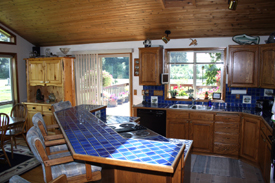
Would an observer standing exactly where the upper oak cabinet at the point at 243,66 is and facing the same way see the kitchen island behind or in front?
in front

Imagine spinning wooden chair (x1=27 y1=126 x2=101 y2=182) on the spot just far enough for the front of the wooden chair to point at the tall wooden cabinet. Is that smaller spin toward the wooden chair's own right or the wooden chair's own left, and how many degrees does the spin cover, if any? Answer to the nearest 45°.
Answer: approximately 90° to the wooden chair's own left

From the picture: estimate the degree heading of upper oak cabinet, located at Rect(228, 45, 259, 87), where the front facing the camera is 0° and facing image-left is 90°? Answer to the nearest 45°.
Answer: approximately 0°

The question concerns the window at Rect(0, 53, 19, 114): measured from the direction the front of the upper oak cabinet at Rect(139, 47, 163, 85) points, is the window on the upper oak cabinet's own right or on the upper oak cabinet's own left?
on the upper oak cabinet's own right

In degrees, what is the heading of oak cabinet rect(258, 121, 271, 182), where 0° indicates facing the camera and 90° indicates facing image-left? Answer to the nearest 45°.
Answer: approximately 90°

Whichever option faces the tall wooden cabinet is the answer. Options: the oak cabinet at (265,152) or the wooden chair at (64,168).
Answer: the oak cabinet

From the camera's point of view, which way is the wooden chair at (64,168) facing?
to the viewer's right

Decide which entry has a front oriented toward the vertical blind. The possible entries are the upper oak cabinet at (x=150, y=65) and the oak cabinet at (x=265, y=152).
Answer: the oak cabinet

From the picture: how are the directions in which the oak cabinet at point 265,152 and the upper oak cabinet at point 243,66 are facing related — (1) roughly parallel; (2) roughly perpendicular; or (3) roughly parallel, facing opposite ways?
roughly perpendicular

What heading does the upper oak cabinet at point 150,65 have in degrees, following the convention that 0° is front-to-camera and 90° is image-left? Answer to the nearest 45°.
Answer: approximately 0°
